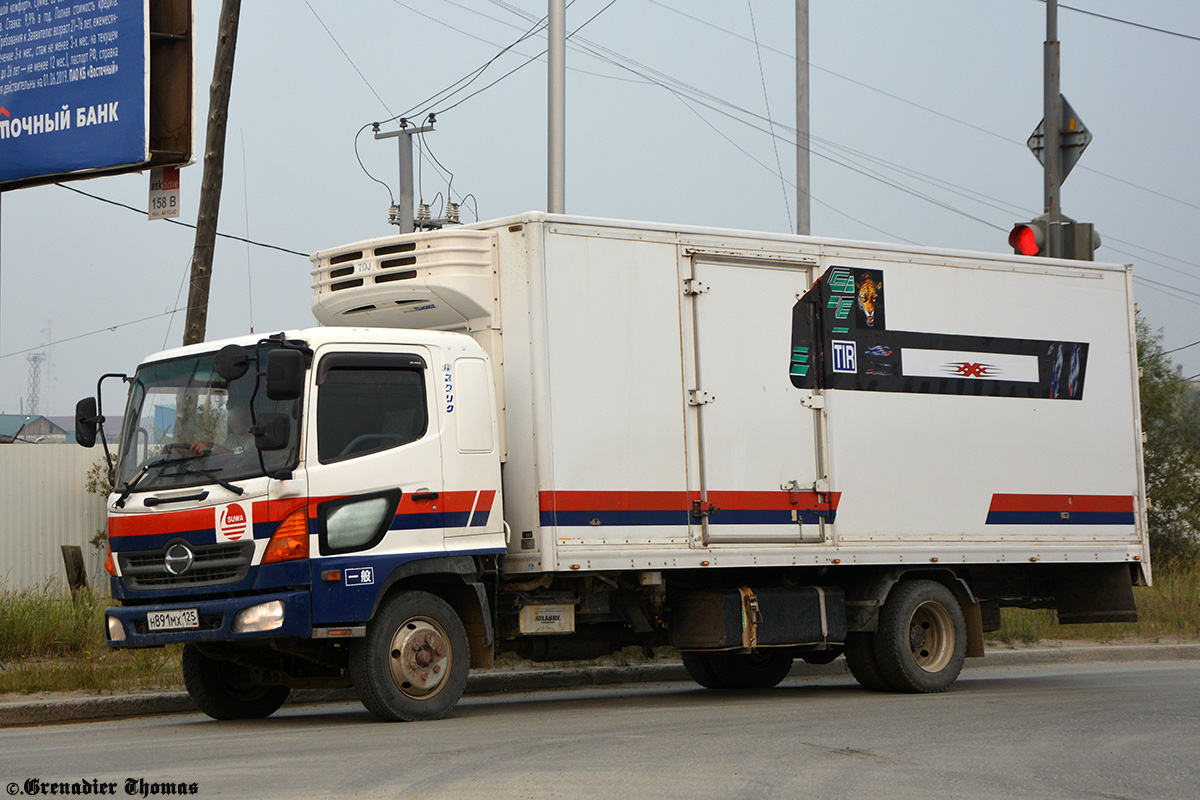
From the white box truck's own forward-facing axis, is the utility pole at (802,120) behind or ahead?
behind

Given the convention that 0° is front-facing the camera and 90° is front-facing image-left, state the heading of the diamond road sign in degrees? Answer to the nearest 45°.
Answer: approximately 225°

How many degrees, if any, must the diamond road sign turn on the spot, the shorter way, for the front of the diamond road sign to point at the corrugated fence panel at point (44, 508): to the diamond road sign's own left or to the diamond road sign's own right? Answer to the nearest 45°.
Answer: approximately 135° to the diamond road sign's own left

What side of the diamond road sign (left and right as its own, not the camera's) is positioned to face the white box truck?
back

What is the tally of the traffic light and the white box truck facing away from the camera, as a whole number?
0

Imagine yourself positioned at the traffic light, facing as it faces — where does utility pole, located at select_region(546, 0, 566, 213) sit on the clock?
The utility pole is roughly at 1 o'clock from the traffic light.

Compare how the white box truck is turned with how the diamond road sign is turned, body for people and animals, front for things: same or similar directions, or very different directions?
very different directions

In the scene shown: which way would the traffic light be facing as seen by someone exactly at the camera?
facing the viewer and to the left of the viewer

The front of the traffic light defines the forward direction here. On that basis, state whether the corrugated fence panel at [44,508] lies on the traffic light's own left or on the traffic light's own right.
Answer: on the traffic light's own right

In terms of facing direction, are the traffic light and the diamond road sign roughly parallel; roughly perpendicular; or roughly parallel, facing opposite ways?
roughly parallel, facing opposite ways

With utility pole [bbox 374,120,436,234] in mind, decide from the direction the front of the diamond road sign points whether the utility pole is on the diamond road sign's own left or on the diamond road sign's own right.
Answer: on the diamond road sign's own left

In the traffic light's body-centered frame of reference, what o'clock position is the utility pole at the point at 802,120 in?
The utility pole is roughly at 3 o'clock from the traffic light.

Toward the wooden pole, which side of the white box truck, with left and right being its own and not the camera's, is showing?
right
